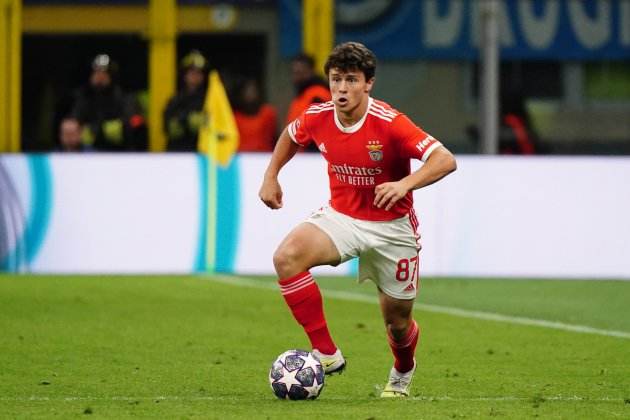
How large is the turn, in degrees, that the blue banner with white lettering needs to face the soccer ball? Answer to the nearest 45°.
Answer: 0° — it already faces it

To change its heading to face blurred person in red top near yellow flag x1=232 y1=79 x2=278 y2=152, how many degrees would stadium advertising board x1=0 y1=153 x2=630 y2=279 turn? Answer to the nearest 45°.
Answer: approximately 180°

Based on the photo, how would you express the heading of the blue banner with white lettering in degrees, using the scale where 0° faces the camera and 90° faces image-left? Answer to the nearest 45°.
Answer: approximately 0°

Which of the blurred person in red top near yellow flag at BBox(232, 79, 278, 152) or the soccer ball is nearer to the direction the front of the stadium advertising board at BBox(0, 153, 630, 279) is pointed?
the soccer ball

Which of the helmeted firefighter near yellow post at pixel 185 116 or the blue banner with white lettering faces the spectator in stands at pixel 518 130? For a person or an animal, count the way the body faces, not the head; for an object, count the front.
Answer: the blue banner with white lettering

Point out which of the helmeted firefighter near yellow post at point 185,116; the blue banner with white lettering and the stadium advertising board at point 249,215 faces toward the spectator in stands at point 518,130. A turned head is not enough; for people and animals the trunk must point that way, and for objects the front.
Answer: the blue banner with white lettering

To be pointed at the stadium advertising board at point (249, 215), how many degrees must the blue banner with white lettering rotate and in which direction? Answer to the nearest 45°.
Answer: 0° — it already faces it

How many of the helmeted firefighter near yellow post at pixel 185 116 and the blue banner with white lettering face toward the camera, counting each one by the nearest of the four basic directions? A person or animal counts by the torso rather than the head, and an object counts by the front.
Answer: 2
